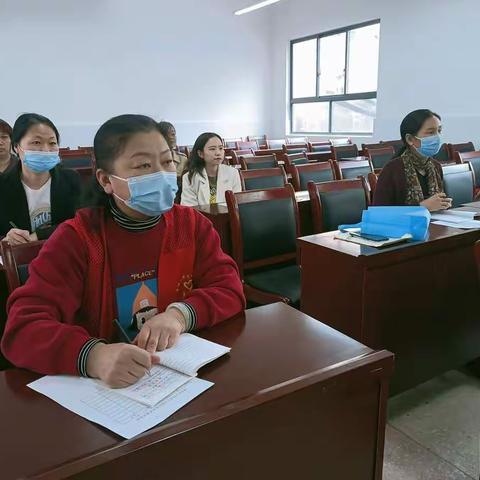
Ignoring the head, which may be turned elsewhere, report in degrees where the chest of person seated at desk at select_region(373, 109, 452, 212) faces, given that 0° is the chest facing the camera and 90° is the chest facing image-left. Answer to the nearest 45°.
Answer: approximately 315°

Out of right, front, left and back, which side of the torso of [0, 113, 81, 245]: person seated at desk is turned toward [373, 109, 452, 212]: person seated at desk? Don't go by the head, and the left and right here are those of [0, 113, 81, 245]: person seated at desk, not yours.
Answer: left

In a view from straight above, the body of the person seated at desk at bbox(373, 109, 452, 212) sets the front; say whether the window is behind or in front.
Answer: behind

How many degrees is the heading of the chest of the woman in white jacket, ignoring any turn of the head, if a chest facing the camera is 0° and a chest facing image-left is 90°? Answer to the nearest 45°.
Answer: approximately 315°

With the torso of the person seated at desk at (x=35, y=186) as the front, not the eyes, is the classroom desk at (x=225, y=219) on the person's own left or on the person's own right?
on the person's own left

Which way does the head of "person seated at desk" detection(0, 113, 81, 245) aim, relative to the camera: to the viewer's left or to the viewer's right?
to the viewer's right
